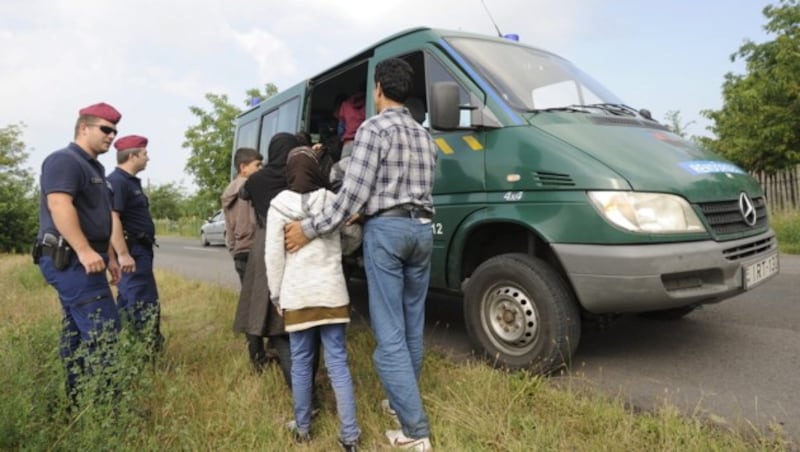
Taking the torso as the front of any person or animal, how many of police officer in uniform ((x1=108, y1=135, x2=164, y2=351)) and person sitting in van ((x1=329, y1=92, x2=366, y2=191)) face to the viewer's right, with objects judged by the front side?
1

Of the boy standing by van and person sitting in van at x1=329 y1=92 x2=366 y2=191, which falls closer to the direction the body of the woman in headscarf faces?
the person sitting in van

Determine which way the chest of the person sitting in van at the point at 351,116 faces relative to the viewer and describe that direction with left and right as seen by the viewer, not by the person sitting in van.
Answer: facing the viewer and to the left of the viewer

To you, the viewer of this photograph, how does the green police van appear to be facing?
facing the viewer and to the right of the viewer

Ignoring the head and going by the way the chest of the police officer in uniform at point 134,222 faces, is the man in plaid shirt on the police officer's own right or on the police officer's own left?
on the police officer's own right

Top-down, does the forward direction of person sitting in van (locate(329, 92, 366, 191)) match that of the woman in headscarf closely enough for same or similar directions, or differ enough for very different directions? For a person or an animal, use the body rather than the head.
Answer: very different directions

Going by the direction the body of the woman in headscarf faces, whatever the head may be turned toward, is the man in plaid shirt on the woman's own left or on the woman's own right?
on the woman's own right

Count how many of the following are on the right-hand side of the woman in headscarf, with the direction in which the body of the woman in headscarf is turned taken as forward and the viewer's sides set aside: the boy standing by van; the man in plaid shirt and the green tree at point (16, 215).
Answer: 1

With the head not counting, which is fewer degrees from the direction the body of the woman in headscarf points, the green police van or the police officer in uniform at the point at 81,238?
the green police van

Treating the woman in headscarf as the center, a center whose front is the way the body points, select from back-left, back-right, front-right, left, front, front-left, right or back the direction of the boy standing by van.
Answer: front-left

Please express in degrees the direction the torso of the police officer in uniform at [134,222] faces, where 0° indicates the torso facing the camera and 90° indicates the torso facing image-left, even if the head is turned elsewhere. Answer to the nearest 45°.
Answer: approximately 270°

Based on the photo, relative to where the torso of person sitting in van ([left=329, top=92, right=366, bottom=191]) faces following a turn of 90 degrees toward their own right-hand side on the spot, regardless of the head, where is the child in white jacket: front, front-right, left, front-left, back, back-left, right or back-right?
back-left

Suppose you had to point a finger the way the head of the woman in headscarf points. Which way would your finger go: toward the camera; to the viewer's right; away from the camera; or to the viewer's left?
away from the camera

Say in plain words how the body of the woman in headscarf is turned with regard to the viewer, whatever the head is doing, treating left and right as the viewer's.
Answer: facing away from the viewer and to the right of the viewer

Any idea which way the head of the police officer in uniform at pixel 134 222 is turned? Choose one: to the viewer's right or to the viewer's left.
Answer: to the viewer's right

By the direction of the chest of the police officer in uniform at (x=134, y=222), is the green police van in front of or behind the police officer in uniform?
in front
